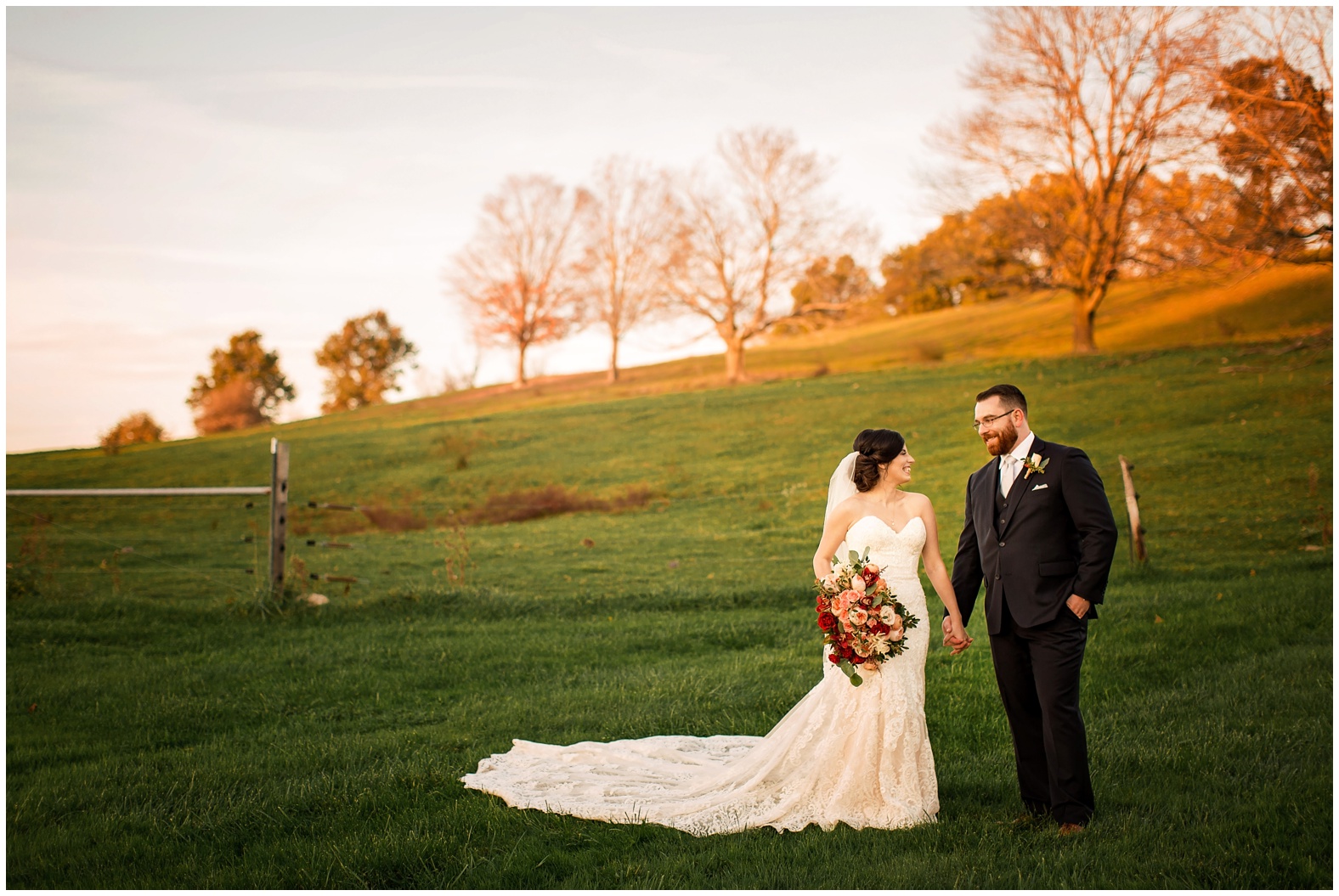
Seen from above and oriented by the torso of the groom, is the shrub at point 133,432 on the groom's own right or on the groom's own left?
on the groom's own right

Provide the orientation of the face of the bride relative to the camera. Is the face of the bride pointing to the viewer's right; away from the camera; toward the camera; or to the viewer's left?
to the viewer's right

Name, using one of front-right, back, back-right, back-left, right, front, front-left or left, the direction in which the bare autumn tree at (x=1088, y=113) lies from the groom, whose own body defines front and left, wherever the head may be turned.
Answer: back-right

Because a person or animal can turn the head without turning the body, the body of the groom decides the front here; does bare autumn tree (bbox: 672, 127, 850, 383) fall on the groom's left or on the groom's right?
on the groom's right

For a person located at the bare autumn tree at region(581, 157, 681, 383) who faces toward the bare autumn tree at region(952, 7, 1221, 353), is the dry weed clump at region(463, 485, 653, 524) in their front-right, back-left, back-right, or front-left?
front-right

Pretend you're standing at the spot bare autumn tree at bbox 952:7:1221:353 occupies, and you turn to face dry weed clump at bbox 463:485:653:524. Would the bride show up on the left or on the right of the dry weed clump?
left

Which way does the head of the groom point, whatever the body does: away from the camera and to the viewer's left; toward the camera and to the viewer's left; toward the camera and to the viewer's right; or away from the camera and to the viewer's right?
toward the camera and to the viewer's left

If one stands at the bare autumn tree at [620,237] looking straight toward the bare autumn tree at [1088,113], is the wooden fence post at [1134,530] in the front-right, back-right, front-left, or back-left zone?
front-right

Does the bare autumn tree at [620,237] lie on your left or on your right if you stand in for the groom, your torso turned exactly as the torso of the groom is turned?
on your right

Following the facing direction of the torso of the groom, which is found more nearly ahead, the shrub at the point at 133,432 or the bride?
the bride

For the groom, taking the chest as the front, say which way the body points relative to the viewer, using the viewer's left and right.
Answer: facing the viewer and to the left of the viewer

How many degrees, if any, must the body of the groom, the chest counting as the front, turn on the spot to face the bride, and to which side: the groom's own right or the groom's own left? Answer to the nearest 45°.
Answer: approximately 45° to the groom's own right
